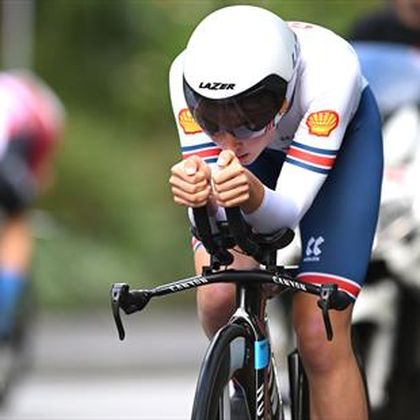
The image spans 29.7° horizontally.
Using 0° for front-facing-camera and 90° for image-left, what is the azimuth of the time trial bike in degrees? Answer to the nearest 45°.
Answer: approximately 45°

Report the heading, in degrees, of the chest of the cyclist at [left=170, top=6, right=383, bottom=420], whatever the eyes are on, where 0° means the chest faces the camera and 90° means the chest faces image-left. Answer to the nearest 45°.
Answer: approximately 45°

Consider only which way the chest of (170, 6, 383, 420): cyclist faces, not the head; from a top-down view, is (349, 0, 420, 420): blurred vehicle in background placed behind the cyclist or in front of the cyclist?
behind

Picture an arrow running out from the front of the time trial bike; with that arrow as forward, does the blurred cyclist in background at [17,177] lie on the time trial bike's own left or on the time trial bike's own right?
on the time trial bike's own right

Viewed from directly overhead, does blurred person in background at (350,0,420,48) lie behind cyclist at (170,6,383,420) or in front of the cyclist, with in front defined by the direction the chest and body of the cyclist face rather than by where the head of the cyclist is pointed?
behind
